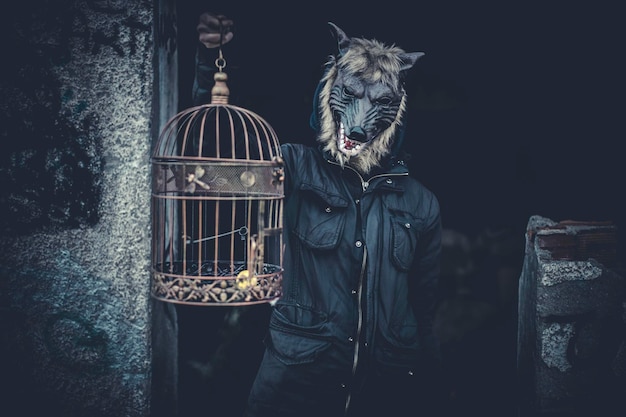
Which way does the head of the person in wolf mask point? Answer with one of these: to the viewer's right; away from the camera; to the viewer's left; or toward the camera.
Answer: toward the camera

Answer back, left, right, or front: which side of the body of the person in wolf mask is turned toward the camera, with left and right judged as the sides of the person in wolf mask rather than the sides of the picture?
front

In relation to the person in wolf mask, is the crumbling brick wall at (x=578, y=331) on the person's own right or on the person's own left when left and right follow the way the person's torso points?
on the person's own left
